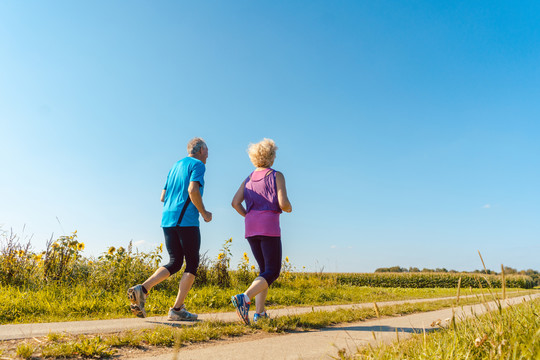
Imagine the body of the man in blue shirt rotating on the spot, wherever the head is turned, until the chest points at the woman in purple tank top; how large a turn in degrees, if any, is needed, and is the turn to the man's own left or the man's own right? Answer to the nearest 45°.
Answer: approximately 90° to the man's own right

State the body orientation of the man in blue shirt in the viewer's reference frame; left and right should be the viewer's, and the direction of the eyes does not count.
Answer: facing away from the viewer and to the right of the viewer

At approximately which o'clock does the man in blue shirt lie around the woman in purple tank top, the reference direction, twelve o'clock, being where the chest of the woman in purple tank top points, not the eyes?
The man in blue shirt is roughly at 8 o'clock from the woman in purple tank top.

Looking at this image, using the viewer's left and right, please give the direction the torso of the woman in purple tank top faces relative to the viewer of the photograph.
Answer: facing away from the viewer and to the right of the viewer

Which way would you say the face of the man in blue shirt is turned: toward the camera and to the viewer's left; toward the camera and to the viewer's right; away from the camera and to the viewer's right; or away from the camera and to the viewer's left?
away from the camera and to the viewer's right
